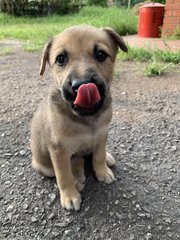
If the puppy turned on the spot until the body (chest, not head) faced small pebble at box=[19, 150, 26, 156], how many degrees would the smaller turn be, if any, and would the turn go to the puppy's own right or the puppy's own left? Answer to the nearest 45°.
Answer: approximately 180°

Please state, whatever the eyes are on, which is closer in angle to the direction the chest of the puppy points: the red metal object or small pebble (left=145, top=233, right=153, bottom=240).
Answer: the small pebble

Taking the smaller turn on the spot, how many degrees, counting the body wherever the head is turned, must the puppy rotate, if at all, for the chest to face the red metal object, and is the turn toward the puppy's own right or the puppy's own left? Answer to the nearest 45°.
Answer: approximately 135° to the puppy's own left

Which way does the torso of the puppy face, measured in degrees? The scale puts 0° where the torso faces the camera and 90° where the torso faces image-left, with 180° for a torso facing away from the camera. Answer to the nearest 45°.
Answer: approximately 315°

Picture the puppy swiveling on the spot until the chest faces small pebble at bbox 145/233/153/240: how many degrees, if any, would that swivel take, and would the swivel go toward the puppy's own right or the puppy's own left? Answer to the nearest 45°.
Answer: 0° — it already faces it

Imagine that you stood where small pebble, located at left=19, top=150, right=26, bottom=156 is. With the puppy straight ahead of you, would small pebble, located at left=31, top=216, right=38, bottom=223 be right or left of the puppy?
right
